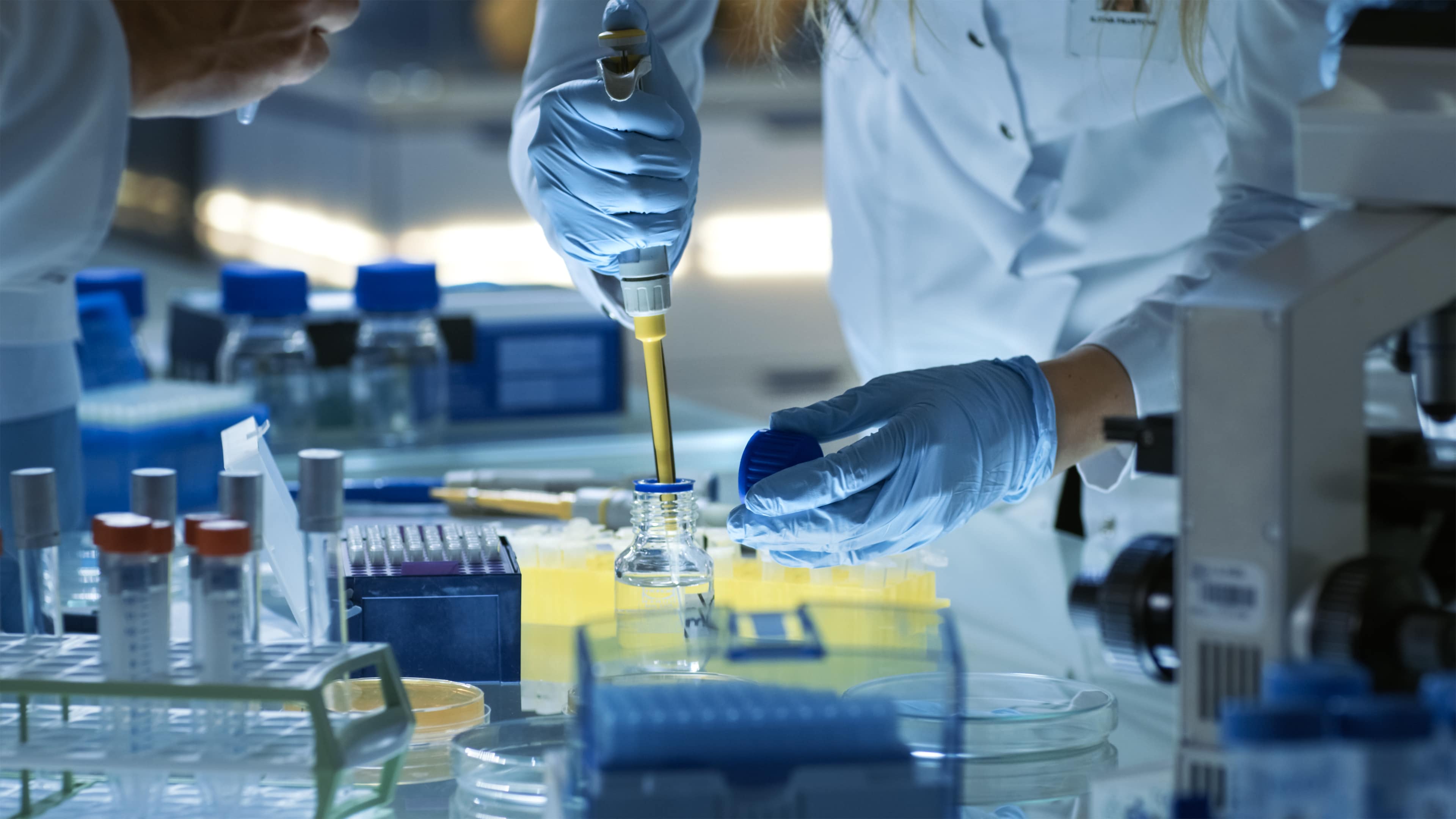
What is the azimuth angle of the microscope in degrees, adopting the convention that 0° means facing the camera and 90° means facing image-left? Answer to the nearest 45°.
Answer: approximately 225°

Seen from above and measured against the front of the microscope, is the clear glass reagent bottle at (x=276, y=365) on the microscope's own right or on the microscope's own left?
on the microscope's own left

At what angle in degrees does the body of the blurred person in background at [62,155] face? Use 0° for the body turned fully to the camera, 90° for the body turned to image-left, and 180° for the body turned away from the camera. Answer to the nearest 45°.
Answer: approximately 270°

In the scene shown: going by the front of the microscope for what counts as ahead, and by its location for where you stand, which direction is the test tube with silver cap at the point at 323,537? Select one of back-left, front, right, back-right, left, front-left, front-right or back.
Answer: back-left
